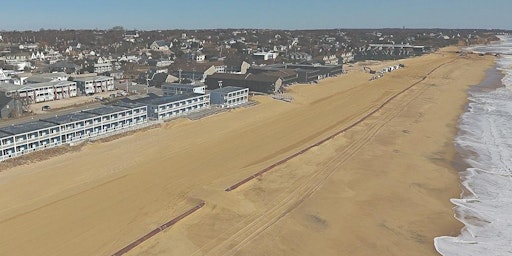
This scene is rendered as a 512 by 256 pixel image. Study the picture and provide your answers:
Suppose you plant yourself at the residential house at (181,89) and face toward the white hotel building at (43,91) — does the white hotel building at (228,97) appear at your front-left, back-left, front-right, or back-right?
back-left

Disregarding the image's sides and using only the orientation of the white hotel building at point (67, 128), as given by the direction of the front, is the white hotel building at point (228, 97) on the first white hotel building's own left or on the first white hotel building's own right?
on the first white hotel building's own left

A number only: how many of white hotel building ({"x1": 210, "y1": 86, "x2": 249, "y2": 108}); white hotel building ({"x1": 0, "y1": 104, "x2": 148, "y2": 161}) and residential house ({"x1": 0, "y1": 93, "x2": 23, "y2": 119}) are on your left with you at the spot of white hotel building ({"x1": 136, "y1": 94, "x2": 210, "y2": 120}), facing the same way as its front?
1

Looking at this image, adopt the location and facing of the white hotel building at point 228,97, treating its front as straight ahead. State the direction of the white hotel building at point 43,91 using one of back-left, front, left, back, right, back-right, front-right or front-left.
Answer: back-right

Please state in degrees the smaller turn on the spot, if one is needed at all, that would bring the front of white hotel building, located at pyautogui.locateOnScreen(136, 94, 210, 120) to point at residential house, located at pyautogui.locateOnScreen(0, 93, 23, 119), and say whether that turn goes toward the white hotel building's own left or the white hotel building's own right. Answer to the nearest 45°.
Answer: approximately 135° to the white hotel building's own right

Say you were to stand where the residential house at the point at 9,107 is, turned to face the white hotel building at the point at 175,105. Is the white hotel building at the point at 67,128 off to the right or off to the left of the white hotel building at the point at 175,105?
right

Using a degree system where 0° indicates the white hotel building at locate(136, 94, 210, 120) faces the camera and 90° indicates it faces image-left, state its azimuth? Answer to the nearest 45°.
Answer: approximately 315°

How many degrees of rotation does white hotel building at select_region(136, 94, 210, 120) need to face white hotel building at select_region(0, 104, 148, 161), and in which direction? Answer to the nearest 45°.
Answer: approximately 90° to its right

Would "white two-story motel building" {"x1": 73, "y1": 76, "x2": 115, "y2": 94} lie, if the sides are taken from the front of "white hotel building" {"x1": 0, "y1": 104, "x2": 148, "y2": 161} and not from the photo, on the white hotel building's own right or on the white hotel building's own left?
on the white hotel building's own left

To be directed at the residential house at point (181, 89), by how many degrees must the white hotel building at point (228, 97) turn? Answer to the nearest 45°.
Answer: approximately 180°

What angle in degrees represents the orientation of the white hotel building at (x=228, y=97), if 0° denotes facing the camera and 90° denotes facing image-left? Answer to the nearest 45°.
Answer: approximately 315°

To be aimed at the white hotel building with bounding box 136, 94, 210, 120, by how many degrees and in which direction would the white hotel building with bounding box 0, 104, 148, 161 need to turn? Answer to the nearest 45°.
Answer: approximately 90° to its left
